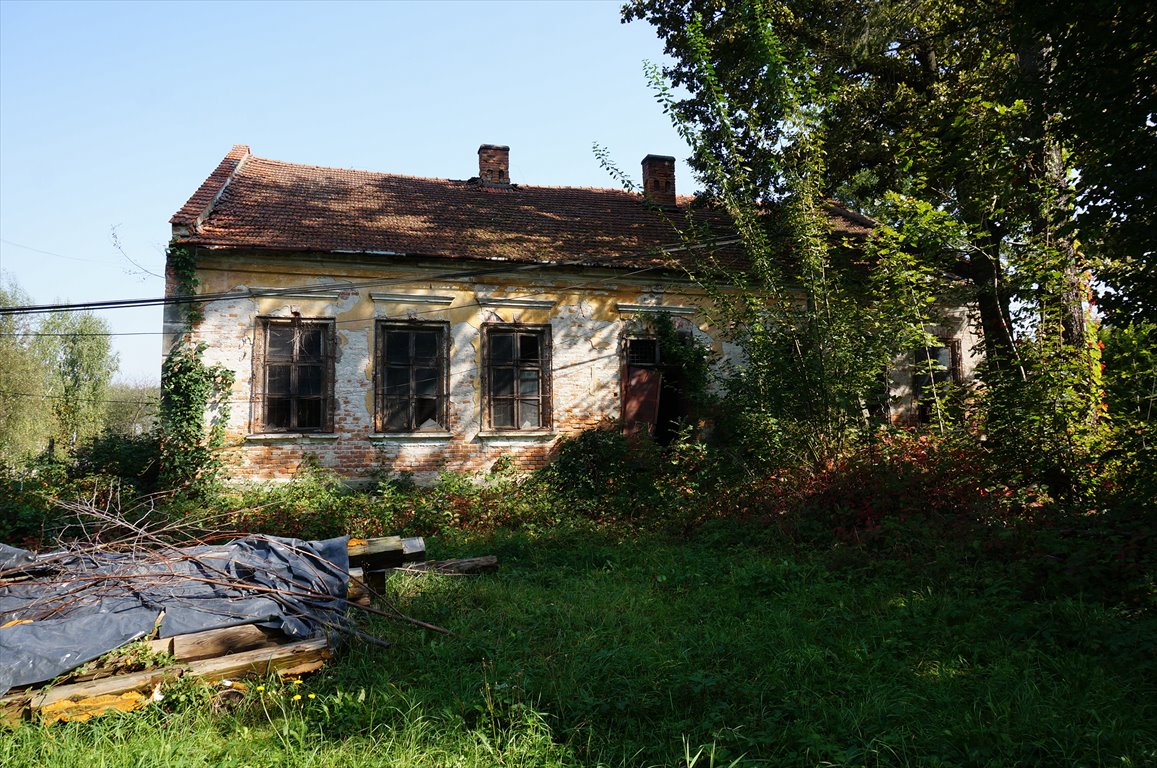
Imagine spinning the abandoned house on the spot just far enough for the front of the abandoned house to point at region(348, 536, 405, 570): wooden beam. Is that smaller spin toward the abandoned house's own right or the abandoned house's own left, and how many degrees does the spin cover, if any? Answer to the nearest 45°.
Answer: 0° — it already faces it

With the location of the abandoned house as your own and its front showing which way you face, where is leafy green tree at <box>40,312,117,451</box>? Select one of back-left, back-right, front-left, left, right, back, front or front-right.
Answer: back-right

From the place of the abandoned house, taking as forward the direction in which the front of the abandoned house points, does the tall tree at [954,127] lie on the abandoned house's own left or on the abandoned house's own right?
on the abandoned house's own left

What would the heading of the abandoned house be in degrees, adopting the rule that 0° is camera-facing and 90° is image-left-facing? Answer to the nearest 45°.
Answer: approximately 0°

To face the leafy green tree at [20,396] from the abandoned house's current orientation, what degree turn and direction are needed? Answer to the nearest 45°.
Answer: approximately 135° to its right

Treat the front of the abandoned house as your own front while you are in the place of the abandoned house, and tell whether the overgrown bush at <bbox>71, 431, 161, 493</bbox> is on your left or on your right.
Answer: on your right

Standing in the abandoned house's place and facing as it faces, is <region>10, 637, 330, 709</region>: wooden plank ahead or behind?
ahead

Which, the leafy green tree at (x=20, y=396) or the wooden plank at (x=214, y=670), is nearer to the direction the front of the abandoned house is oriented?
the wooden plank

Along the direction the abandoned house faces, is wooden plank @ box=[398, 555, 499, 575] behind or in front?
in front

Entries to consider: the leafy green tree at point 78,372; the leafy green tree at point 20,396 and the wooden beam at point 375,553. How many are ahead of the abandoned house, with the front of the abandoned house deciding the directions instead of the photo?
1
